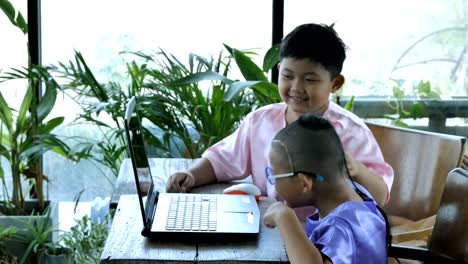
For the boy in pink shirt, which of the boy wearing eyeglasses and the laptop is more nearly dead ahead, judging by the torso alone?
the laptop

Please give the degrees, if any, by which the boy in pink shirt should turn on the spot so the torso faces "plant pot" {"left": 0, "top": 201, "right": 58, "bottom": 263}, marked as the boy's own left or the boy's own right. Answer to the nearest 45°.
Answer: approximately 90° to the boy's own right

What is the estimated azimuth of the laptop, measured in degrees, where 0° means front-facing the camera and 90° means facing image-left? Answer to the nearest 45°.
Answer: approximately 270°

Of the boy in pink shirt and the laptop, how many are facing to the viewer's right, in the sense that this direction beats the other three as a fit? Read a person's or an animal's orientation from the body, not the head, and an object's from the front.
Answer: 1

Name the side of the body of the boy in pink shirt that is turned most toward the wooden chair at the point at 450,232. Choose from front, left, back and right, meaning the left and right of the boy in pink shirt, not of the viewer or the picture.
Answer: left

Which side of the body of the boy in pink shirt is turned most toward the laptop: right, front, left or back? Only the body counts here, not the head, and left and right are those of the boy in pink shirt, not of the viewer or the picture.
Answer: front

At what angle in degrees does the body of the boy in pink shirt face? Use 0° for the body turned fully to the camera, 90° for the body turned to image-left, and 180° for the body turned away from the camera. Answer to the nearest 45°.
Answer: approximately 45°

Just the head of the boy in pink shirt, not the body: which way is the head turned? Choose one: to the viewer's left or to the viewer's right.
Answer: to the viewer's left

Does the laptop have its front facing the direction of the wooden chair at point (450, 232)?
yes
